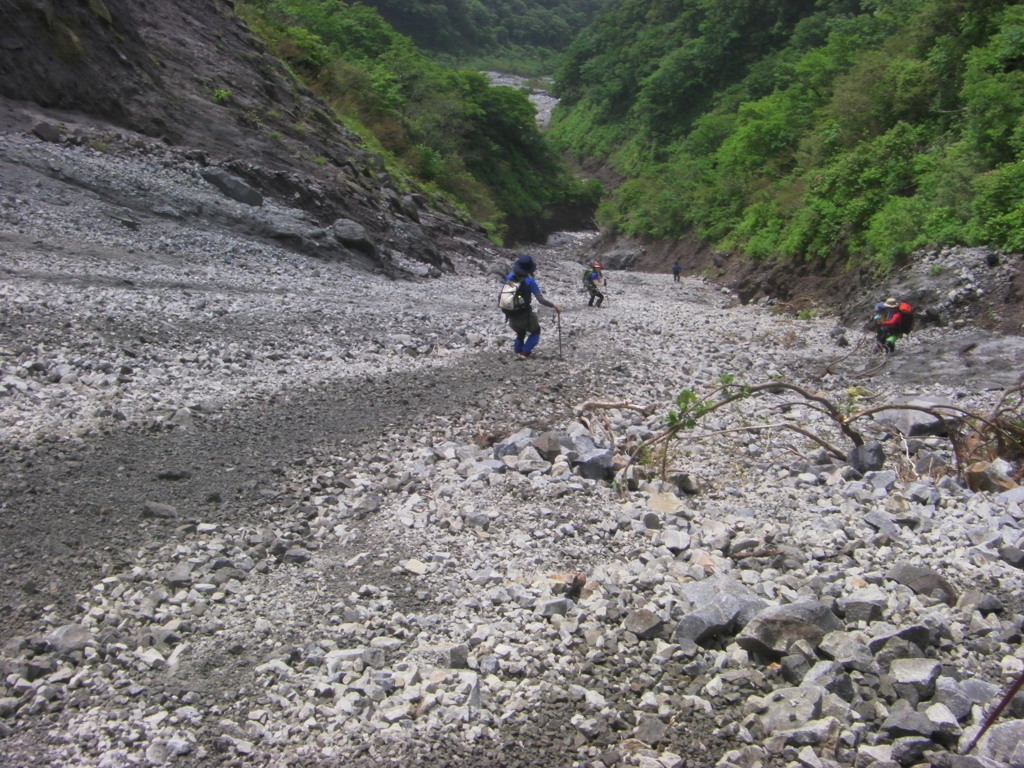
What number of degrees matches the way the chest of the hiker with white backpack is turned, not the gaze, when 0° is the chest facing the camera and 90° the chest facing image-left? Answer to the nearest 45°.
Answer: approximately 225°

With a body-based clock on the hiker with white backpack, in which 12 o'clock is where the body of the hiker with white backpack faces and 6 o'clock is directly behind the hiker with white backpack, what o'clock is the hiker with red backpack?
The hiker with red backpack is roughly at 1 o'clock from the hiker with white backpack.
